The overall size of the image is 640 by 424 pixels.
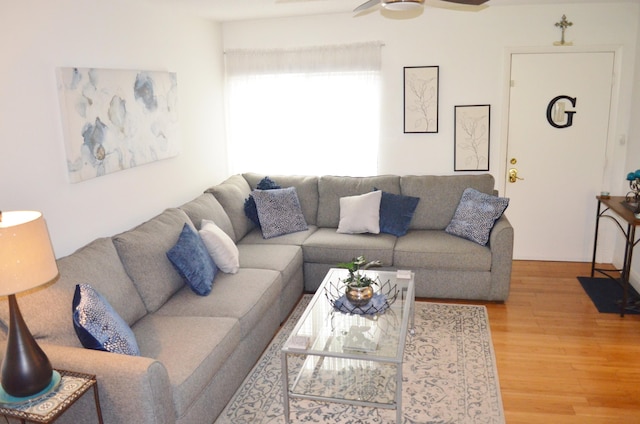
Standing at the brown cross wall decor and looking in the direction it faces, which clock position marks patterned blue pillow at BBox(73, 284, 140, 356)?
The patterned blue pillow is roughly at 1 o'clock from the brown cross wall decor.

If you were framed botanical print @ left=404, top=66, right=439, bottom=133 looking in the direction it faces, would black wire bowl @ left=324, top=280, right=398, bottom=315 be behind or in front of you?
in front

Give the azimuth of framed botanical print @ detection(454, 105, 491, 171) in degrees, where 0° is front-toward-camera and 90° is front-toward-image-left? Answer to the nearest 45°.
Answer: approximately 0°

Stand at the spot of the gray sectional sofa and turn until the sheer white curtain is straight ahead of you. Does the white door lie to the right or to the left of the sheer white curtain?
right

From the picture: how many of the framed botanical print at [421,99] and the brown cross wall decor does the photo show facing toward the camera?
2

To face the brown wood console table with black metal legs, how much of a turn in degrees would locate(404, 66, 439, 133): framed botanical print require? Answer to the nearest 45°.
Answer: approximately 45° to its left

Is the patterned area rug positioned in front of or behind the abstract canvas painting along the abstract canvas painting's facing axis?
in front

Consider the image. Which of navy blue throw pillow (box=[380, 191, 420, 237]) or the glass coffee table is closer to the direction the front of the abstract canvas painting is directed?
the glass coffee table

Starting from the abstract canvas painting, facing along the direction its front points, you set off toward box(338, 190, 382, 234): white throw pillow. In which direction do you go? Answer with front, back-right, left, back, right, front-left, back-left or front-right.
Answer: front-left
